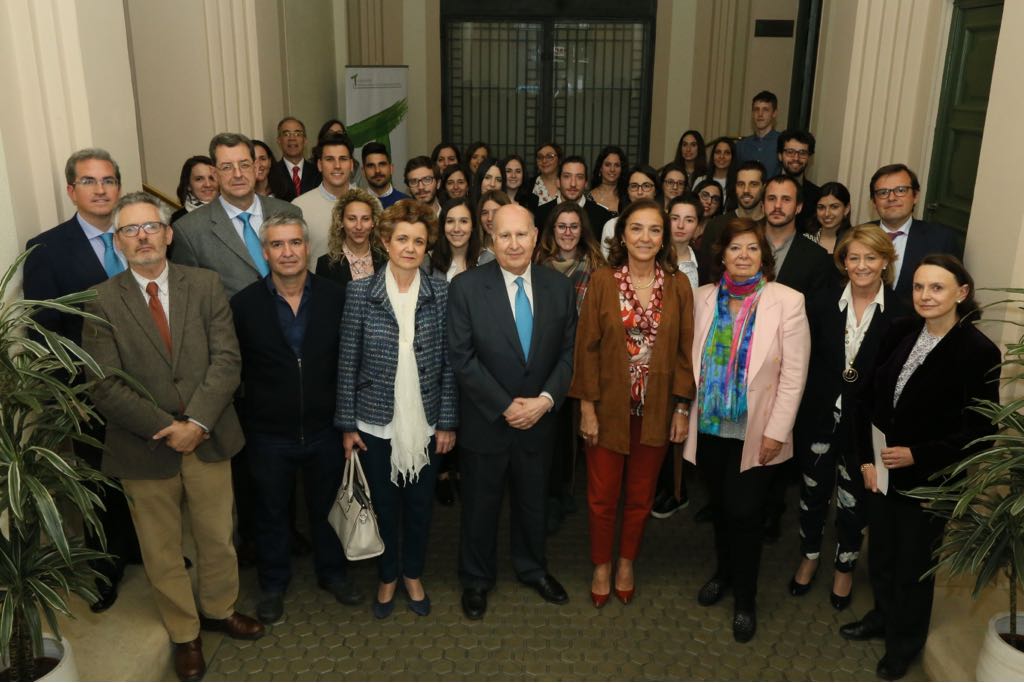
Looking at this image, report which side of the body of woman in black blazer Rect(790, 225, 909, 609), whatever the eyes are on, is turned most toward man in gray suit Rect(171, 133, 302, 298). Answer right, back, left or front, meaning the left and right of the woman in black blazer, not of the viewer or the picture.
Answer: right

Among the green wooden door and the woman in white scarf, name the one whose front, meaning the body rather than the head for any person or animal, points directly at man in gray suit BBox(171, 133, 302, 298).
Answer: the green wooden door

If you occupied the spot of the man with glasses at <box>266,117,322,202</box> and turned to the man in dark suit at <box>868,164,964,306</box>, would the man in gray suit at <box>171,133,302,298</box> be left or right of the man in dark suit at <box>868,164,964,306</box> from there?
right

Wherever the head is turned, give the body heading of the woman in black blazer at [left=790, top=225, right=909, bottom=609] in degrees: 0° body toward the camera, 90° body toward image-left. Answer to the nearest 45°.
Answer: approximately 0°

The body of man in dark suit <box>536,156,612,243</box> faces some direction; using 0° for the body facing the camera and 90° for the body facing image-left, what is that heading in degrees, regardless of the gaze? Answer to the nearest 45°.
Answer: approximately 0°

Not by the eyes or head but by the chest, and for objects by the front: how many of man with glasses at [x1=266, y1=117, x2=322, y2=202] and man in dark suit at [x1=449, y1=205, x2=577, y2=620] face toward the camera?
2

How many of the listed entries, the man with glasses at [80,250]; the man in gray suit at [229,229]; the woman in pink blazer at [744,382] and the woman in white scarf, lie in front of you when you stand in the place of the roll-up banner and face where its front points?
4

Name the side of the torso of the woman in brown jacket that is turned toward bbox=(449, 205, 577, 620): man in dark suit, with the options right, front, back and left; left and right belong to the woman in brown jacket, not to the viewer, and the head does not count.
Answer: right

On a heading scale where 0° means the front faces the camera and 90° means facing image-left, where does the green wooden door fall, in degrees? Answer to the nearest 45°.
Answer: approximately 45°

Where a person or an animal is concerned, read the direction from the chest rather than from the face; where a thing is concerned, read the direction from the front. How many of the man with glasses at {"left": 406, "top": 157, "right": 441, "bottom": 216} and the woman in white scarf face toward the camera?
2
